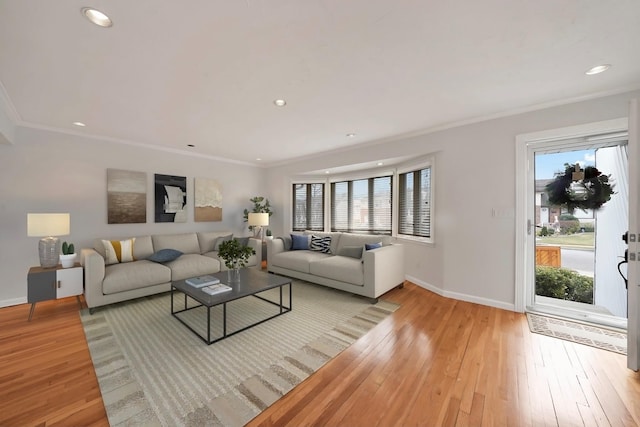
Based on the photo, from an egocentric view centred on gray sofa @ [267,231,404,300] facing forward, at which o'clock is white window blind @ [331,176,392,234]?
The white window blind is roughly at 5 o'clock from the gray sofa.

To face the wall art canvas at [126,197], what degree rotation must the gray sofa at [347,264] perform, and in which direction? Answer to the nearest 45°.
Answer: approximately 45° to its right

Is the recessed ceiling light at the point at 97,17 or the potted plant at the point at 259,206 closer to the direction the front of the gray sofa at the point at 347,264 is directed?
the recessed ceiling light

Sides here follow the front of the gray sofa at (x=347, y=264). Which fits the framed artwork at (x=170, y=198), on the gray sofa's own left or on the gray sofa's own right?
on the gray sofa's own right

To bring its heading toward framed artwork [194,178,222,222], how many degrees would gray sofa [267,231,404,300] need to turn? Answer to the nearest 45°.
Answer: approximately 45° to its right

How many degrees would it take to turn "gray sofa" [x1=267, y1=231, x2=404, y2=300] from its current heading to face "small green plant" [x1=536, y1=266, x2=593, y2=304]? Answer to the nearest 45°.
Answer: approximately 135° to its left

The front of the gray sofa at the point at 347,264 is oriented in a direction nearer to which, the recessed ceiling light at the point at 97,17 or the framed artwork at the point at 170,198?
the recessed ceiling light

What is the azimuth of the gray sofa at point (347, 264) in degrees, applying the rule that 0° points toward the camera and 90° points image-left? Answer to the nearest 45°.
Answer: approximately 45°

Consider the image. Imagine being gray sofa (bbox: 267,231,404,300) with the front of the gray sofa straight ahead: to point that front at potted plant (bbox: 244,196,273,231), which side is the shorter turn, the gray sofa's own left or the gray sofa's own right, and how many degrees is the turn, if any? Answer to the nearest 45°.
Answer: approximately 90° to the gray sofa's own right
